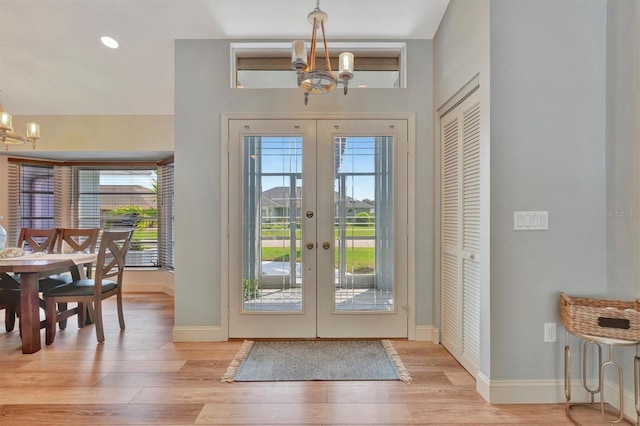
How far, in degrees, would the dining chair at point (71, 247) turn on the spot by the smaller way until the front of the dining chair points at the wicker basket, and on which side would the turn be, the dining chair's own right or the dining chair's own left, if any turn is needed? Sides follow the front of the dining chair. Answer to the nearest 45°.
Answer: approximately 90° to the dining chair's own left

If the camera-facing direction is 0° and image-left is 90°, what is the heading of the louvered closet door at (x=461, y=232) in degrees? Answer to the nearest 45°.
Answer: approximately 90°

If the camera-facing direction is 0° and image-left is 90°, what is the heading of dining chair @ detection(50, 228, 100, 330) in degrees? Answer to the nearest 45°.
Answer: approximately 45°

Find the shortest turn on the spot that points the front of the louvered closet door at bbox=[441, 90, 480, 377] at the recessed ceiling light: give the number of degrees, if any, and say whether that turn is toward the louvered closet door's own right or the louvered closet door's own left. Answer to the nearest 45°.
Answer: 0° — it already faces it

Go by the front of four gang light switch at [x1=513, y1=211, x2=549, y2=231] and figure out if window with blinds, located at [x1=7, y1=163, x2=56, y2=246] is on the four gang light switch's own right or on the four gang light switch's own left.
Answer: on the four gang light switch's own right

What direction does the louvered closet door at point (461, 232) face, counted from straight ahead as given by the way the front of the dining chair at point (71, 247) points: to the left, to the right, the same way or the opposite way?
to the right
